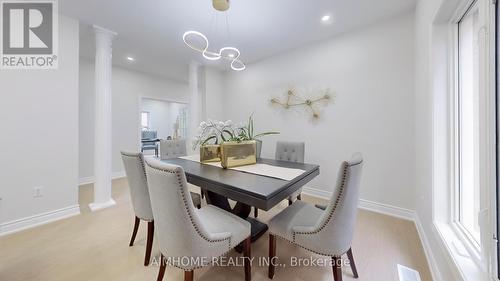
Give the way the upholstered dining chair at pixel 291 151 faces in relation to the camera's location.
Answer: facing the viewer and to the left of the viewer

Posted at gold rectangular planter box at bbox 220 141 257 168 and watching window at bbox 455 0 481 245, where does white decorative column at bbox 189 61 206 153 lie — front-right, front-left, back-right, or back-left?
back-left

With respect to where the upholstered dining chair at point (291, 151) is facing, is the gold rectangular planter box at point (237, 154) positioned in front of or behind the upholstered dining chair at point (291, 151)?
in front

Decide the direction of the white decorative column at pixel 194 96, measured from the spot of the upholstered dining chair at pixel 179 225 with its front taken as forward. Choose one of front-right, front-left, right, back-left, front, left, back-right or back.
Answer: front-left

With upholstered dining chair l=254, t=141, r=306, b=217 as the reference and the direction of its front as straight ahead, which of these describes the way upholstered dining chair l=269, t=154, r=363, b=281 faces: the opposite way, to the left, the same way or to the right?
to the right

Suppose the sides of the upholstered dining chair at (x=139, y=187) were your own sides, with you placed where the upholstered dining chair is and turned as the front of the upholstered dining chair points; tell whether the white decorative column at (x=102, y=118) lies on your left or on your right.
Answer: on your left

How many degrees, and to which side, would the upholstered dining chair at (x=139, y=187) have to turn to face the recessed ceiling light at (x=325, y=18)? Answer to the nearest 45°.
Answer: approximately 45° to its right

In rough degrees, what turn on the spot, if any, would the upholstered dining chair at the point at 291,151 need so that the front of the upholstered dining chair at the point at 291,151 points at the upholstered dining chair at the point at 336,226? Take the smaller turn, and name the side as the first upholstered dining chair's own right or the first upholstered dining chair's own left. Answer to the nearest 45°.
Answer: approximately 45° to the first upholstered dining chair's own left

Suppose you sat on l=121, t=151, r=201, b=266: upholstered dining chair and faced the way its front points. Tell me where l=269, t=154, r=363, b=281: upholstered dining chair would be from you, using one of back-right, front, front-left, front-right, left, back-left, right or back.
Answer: right

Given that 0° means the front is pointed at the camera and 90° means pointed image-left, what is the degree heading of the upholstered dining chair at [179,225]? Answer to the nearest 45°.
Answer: approximately 225°

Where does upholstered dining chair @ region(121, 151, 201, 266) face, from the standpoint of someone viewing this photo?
facing away from the viewer and to the right of the viewer

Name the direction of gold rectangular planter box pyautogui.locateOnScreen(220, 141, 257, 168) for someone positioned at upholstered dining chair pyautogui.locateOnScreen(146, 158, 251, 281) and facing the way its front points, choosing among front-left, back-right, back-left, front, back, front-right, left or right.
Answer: front

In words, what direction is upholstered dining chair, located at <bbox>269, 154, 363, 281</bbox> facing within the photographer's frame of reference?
facing away from the viewer and to the left of the viewer

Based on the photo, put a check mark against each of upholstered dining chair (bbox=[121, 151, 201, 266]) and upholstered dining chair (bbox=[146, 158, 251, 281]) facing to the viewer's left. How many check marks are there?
0
